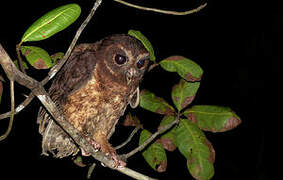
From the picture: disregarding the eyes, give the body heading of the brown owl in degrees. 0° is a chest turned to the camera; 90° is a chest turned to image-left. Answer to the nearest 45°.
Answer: approximately 315°

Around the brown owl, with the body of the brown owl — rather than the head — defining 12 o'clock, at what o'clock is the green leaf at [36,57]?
The green leaf is roughly at 4 o'clock from the brown owl.
